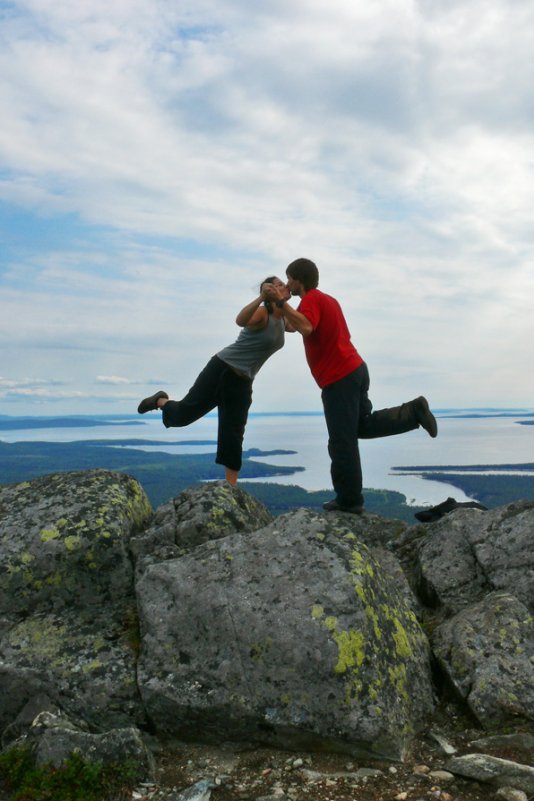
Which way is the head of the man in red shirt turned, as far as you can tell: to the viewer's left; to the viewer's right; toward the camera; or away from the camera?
to the viewer's left

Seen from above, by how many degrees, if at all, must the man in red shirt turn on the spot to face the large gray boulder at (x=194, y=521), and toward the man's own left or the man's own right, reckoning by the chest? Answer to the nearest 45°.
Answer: approximately 45° to the man's own left

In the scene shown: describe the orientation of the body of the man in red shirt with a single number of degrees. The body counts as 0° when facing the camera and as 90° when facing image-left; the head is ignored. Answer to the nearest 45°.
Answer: approximately 90°

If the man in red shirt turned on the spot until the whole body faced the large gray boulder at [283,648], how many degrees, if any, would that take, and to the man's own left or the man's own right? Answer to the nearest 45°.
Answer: approximately 90° to the man's own left

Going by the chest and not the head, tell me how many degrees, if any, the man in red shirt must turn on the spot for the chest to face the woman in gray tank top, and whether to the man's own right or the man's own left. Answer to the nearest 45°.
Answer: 0° — they already face them

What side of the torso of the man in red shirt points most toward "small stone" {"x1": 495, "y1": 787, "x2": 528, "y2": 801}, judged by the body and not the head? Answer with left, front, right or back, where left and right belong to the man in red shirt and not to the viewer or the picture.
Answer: left

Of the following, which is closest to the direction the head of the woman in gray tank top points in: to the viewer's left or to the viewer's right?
to the viewer's right

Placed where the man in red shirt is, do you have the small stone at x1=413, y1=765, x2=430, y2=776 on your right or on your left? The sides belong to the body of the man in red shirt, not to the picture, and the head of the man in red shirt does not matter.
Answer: on your left
